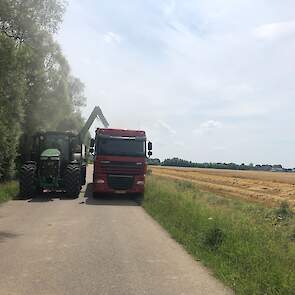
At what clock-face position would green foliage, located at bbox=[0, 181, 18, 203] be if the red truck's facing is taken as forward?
The green foliage is roughly at 3 o'clock from the red truck.

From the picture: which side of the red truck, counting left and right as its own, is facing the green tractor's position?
right

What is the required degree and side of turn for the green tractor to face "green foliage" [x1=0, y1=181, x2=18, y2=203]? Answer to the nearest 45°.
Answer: approximately 90° to its right

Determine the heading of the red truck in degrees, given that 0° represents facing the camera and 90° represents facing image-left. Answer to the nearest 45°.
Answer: approximately 0°

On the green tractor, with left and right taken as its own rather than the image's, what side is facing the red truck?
left

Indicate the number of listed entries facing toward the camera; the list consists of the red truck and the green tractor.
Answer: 2

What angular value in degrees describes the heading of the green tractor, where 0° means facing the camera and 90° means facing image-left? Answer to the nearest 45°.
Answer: approximately 0°
